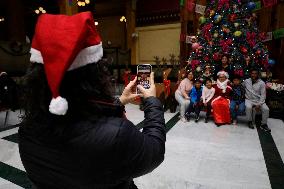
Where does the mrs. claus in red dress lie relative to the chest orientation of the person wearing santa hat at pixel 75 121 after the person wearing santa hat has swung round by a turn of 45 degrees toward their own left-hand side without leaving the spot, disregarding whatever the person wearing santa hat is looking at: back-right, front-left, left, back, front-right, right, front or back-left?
front-right

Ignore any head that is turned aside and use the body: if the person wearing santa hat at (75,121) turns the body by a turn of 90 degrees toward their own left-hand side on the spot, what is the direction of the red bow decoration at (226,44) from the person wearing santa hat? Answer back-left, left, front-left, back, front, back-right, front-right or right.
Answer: right

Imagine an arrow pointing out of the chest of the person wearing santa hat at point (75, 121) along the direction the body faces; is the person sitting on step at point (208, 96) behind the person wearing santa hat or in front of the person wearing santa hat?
in front

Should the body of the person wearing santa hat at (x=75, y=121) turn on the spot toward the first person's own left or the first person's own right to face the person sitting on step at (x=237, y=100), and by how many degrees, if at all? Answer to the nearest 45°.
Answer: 0° — they already face them

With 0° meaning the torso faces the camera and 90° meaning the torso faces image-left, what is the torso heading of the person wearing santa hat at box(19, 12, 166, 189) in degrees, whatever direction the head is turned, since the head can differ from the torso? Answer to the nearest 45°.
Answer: approximately 225°

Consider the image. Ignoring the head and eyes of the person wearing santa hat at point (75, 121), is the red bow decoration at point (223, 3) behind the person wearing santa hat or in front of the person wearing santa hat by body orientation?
in front

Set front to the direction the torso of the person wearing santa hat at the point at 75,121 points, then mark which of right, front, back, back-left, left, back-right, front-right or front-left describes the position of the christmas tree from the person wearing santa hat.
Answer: front

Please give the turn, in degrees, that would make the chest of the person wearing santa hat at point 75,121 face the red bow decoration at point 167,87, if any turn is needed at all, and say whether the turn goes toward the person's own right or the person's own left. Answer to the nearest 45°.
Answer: approximately 45° to the person's own left

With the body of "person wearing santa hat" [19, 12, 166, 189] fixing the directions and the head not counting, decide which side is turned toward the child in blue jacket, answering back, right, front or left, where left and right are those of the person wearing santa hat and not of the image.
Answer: front
